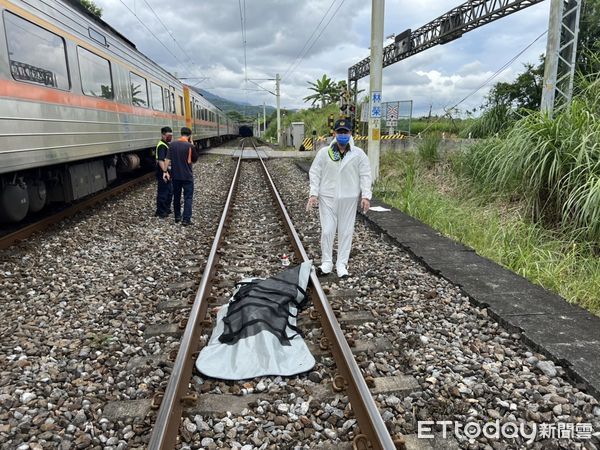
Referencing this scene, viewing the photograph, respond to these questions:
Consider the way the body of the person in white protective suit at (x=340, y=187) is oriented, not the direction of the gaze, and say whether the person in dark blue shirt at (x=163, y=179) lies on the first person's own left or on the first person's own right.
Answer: on the first person's own right

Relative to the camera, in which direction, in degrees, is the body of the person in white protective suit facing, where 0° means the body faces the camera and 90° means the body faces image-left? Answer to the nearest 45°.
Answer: approximately 0°

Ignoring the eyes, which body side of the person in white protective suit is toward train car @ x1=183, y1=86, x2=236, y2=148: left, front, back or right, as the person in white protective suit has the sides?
back
